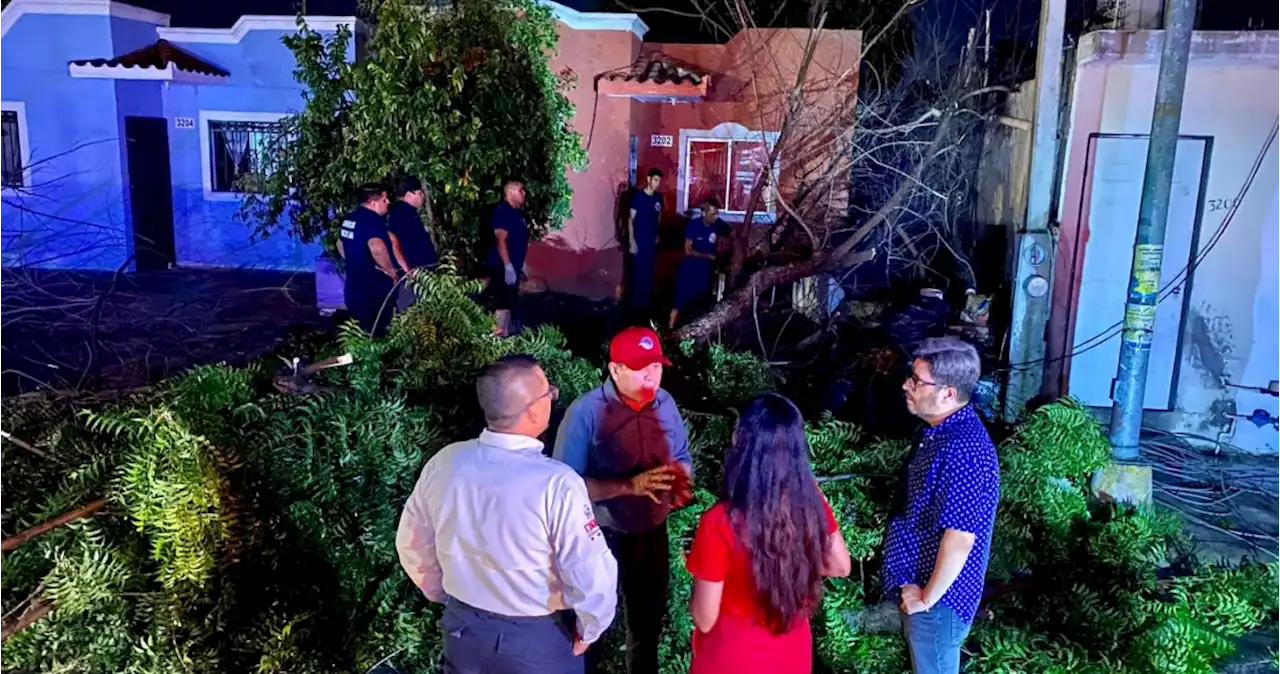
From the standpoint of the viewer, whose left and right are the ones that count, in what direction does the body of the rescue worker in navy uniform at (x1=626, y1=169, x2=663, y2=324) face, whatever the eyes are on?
facing the viewer and to the right of the viewer

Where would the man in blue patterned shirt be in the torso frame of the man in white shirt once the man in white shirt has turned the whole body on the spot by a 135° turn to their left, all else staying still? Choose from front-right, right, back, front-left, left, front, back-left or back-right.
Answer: back

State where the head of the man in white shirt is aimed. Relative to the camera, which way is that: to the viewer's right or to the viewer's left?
to the viewer's right

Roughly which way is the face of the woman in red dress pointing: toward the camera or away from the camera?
away from the camera

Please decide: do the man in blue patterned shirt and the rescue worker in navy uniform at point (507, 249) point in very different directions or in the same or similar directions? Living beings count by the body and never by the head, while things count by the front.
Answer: very different directions

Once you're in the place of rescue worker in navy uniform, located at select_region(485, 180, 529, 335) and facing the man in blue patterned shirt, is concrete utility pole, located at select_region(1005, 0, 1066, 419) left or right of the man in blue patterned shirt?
left

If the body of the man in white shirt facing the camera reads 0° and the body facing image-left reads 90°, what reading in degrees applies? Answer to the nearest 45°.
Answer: approximately 225°

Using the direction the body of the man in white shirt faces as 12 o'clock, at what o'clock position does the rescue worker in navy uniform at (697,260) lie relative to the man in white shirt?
The rescue worker in navy uniform is roughly at 11 o'clock from the man in white shirt.

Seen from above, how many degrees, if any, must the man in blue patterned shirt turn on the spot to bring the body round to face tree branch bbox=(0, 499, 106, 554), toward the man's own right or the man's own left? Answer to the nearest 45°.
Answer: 0° — they already face it

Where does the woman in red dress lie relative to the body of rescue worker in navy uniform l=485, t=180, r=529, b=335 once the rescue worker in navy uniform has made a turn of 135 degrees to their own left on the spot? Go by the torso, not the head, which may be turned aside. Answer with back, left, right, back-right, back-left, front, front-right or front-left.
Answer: back-left

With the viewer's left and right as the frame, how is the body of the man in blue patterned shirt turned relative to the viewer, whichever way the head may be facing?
facing to the left of the viewer

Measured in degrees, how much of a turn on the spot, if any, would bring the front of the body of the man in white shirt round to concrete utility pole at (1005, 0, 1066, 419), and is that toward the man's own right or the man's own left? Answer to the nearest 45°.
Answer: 0° — they already face it

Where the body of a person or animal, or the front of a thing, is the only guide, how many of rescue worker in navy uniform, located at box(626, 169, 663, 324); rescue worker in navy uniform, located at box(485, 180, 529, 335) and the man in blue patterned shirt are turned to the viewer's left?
1
